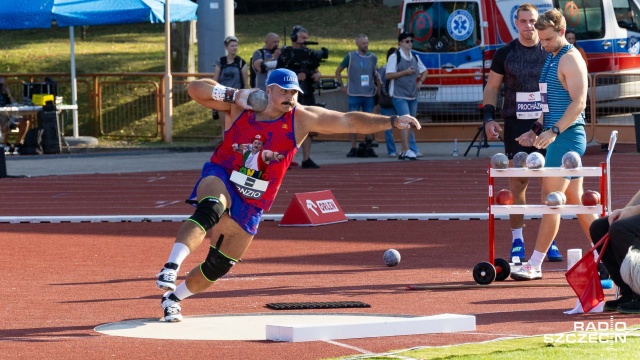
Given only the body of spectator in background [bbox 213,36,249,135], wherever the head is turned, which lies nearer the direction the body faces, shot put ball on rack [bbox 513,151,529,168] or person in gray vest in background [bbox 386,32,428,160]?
the shot put ball on rack

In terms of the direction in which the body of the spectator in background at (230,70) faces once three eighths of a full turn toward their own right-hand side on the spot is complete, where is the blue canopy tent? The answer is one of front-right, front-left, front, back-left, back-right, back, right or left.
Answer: front

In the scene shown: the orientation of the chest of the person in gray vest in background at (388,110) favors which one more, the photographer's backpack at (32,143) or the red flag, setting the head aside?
the red flag

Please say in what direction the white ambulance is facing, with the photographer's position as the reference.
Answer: facing away from the viewer and to the right of the viewer

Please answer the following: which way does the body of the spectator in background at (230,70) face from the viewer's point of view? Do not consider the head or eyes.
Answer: toward the camera

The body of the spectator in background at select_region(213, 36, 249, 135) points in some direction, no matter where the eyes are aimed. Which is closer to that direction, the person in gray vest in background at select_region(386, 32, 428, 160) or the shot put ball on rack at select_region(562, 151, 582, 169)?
the shot put ball on rack

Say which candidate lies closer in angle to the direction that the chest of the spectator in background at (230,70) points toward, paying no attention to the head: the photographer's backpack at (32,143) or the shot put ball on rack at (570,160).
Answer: the shot put ball on rack

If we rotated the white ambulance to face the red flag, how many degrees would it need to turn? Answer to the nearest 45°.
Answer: approximately 135° to its right

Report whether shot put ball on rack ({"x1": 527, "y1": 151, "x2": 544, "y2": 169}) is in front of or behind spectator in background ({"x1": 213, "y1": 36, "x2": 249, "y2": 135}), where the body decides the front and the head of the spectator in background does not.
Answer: in front
